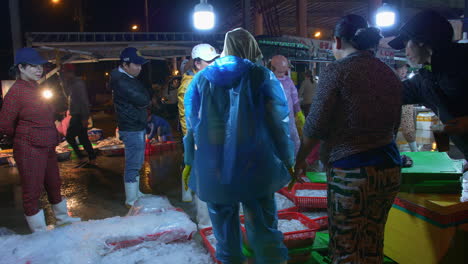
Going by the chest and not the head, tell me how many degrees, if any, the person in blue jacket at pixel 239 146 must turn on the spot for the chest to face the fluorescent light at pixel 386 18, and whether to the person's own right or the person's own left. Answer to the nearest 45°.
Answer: approximately 45° to the person's own right

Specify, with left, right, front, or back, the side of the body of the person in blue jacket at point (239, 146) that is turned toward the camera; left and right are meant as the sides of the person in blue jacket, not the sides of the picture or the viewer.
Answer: back

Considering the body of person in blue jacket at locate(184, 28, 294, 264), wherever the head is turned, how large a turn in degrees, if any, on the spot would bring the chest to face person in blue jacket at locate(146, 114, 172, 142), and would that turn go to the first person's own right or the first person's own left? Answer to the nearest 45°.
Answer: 0° — they already face them

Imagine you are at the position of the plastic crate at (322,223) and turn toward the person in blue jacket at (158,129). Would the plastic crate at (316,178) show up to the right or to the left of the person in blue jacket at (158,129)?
right

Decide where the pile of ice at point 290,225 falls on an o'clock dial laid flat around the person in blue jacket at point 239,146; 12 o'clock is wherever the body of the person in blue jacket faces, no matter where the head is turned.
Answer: The pile of ice is roughly at 1 o'clock from the person in blue jacket.

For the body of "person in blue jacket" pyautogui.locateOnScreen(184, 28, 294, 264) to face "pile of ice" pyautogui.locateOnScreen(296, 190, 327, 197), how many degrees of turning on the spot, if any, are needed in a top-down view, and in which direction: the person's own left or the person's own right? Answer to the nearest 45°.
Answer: approximately 45° to the person's own right

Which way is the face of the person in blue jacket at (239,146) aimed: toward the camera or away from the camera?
away from the camera

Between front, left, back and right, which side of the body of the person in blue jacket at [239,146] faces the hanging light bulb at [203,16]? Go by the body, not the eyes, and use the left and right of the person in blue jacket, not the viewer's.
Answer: front
